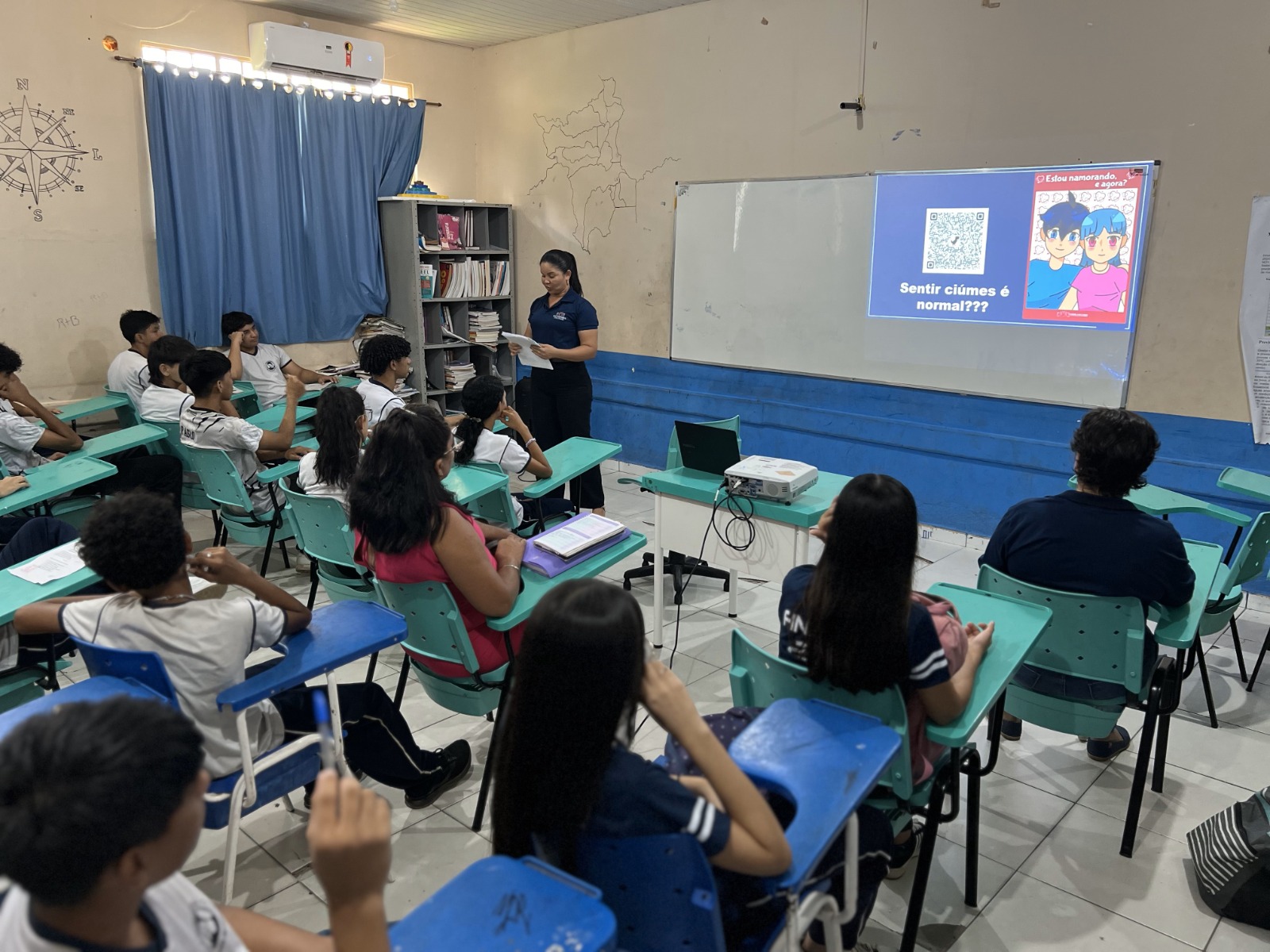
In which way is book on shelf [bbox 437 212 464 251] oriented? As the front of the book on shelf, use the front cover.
toward the camera

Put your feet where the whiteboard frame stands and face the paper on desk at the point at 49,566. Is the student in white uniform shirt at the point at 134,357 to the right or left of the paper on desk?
right

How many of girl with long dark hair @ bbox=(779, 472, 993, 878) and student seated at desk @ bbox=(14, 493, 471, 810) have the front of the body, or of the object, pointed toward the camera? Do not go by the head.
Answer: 0

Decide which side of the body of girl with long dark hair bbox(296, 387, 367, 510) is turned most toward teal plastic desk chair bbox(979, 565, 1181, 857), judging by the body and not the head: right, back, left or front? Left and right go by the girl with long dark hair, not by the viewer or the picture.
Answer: right

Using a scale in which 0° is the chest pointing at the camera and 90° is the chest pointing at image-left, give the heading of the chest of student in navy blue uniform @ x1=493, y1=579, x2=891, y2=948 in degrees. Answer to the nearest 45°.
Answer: approximately 225°

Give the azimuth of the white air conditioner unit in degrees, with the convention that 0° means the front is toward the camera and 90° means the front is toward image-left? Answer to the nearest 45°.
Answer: approximately 315°

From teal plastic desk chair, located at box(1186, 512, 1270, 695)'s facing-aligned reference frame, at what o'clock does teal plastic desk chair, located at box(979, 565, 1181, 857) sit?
teal plastic desk chair, located at box(979, 565, 1181, 857) is roughly at 8 o'clock from teal plastic desk chair, located at box(1186, 512, 1270, 695).

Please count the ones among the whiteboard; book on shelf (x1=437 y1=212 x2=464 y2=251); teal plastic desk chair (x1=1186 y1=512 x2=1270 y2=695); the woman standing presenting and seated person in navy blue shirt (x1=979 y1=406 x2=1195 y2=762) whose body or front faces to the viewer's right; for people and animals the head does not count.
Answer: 0

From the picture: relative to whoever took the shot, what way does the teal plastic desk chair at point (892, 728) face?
facing away from the viewer and to the right of the viewer

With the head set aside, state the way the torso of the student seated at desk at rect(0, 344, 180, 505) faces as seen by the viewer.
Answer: to the viewer's right

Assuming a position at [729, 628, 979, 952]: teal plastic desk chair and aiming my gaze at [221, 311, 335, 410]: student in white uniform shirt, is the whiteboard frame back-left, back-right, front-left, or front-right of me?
front-right

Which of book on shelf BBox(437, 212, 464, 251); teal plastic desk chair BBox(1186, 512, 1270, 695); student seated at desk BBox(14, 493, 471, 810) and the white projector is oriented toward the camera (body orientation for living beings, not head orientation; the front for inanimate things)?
the book on shelf

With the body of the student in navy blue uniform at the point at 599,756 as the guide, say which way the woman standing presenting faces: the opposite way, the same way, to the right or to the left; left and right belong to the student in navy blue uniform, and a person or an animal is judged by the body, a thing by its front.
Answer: the opposite way

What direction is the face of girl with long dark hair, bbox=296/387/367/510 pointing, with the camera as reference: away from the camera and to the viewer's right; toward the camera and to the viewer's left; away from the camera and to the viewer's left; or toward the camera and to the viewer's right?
away from the camera and to the viewer's right

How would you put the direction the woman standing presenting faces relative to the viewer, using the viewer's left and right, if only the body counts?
facing the viewer and to the left of the viewer

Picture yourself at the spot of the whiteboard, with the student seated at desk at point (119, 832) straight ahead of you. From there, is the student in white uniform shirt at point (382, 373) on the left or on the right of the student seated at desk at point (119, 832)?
right

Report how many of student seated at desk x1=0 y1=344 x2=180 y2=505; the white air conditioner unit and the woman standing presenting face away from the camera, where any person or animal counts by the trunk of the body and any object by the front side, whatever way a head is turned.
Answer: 0

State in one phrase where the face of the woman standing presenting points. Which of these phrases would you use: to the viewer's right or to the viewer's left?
to the viewer's left

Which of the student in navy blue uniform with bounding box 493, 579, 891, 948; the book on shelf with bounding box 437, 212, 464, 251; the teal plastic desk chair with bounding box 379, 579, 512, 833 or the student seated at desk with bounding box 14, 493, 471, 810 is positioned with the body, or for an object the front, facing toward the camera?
the book on shelf

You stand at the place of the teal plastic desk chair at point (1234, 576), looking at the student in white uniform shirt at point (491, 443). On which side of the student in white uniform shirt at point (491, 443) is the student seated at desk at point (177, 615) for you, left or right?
left
